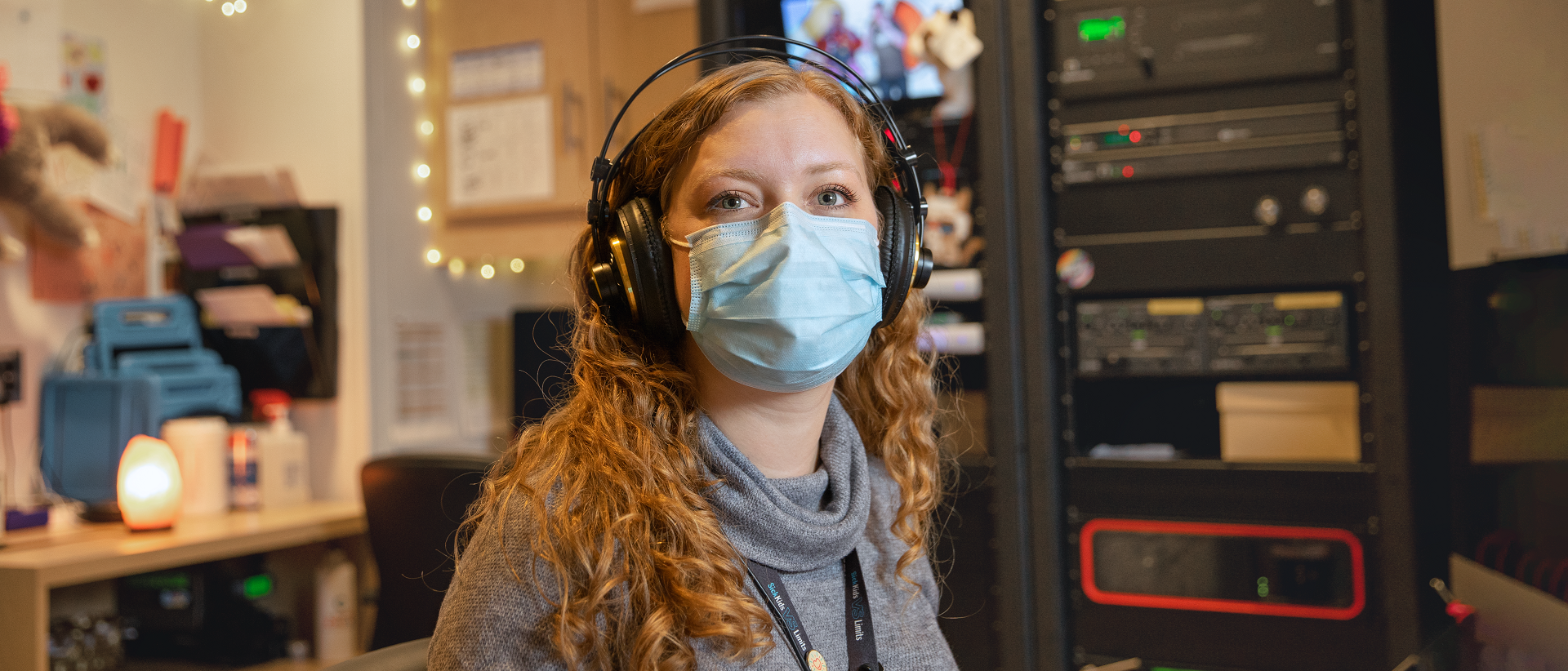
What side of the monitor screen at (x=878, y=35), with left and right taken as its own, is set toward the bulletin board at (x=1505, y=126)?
left

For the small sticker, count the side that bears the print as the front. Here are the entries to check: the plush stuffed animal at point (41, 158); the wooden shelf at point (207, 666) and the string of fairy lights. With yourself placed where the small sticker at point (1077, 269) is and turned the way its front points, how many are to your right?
3

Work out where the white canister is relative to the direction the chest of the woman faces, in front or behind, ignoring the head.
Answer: behind

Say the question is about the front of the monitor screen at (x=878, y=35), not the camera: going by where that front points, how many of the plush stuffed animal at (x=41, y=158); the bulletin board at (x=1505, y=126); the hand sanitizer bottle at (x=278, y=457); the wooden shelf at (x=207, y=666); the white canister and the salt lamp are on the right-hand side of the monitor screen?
5

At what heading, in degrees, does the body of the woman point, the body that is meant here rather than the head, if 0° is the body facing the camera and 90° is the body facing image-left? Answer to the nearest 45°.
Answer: approximately 315°

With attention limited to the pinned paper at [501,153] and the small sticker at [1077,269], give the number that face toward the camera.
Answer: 2
